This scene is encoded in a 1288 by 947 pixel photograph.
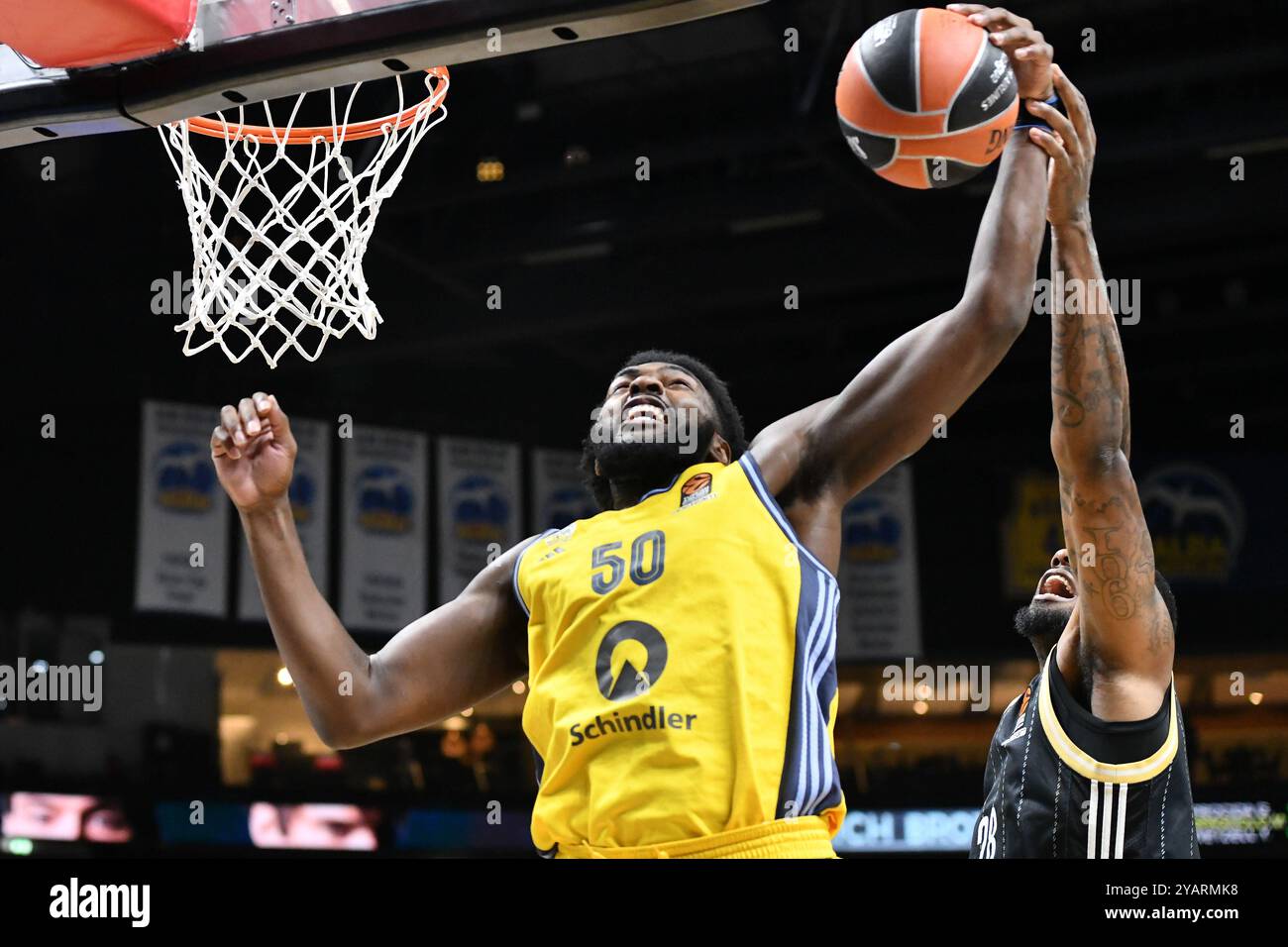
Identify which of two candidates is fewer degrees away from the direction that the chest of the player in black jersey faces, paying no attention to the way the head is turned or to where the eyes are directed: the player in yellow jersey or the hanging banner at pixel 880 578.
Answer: the player in yellow jersey

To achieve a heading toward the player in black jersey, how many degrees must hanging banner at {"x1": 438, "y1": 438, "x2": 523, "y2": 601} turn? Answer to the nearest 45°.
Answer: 0° — it already faces them

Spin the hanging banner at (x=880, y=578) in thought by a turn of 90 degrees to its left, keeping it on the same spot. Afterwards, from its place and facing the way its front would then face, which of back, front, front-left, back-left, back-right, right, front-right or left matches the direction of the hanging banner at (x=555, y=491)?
back

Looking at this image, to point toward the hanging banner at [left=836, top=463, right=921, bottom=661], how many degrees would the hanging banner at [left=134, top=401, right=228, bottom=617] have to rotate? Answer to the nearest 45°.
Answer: approximately 90° to its left

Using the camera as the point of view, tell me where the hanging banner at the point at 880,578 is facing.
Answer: facing the viewer

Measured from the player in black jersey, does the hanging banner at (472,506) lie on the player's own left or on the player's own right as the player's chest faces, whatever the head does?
on the player's own right

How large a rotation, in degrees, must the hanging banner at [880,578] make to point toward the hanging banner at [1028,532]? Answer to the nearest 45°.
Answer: approximately 135° to its left

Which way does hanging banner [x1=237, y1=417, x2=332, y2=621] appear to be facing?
toward the camera

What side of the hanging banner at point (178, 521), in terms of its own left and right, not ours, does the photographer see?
front

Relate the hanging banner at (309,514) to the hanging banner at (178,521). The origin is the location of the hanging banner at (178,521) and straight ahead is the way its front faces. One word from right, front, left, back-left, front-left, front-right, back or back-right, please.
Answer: left
